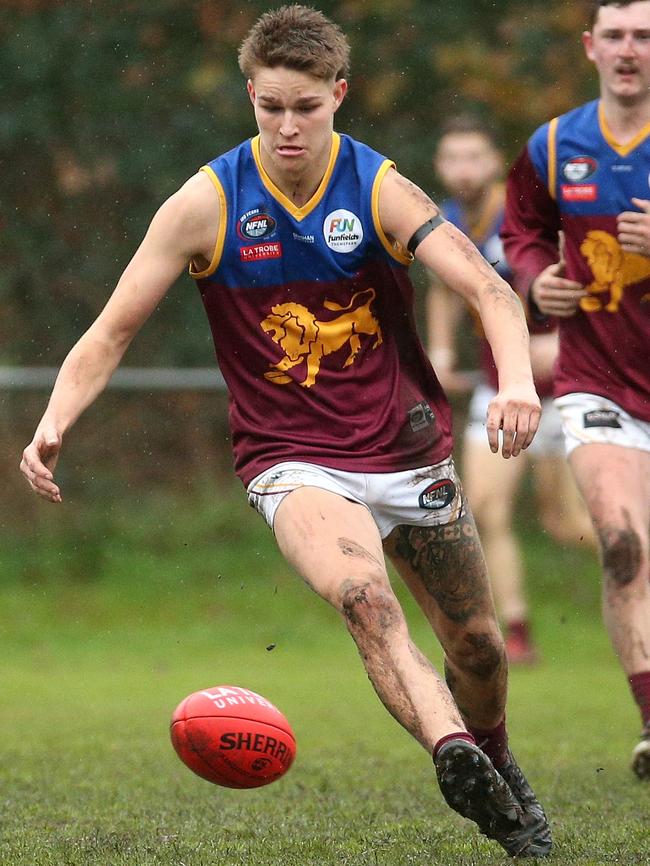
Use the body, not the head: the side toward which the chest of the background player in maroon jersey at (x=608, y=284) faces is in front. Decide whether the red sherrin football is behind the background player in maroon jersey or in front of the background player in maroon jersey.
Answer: in front

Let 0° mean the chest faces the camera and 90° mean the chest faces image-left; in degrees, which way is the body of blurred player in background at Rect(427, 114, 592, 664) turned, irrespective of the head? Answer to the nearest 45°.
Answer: approximately 0°

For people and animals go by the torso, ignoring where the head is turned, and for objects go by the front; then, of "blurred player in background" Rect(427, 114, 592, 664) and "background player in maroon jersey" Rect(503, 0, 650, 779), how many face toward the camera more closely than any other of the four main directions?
2

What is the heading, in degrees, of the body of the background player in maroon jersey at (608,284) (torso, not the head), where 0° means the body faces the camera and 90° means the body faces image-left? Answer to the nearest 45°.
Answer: approximately 0°

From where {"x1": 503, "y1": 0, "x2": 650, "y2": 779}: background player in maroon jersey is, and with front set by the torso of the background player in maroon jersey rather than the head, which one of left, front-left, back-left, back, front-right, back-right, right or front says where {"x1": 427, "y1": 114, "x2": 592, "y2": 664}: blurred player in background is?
back

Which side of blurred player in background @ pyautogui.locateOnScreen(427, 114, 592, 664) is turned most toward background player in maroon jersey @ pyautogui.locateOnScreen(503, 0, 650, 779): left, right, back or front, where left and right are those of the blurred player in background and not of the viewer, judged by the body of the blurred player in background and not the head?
front

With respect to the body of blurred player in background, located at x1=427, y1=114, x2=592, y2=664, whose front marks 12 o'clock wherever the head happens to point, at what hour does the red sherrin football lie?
The red sherrin football is roughly at 12 o'clock from the blurred player in background.

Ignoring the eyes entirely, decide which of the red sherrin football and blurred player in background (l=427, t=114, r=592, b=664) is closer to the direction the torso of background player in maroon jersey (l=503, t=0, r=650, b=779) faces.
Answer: the red sherrin football
